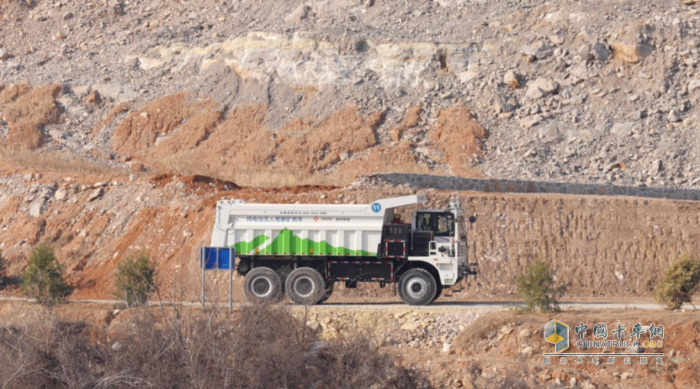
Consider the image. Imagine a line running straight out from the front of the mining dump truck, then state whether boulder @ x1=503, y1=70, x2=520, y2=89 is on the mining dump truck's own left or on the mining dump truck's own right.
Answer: on the mining dump truck's own left

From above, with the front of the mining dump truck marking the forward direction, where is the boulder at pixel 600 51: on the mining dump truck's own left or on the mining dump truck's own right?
on the mining dump truck's own left

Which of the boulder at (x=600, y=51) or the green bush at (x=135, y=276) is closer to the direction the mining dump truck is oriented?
the boulder

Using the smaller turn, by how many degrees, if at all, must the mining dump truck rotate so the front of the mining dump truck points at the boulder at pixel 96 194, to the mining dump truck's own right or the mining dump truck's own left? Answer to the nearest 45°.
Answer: approximately 135° to the mining dump truck's own left

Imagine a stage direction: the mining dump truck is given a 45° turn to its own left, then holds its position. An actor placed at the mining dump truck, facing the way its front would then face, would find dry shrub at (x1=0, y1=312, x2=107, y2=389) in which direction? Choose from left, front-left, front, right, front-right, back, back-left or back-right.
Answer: back

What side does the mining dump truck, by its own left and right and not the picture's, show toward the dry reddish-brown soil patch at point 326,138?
left

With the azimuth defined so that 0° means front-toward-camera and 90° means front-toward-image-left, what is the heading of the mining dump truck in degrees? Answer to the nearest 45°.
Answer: approximately 270°

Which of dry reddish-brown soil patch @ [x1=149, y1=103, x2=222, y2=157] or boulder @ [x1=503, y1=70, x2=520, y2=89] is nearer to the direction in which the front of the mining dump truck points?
the boulder

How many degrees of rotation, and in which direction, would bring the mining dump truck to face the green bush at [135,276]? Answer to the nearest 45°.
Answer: approximately 180°

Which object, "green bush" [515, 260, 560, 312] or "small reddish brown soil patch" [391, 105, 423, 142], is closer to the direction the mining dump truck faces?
the green bush

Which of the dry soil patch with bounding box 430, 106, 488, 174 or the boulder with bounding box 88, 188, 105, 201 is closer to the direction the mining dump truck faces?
the dry soil patch

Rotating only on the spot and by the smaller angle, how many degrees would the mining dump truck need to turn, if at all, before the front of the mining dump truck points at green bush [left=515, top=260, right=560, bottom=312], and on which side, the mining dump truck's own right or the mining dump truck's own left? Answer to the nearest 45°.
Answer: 0° — it already faces it
